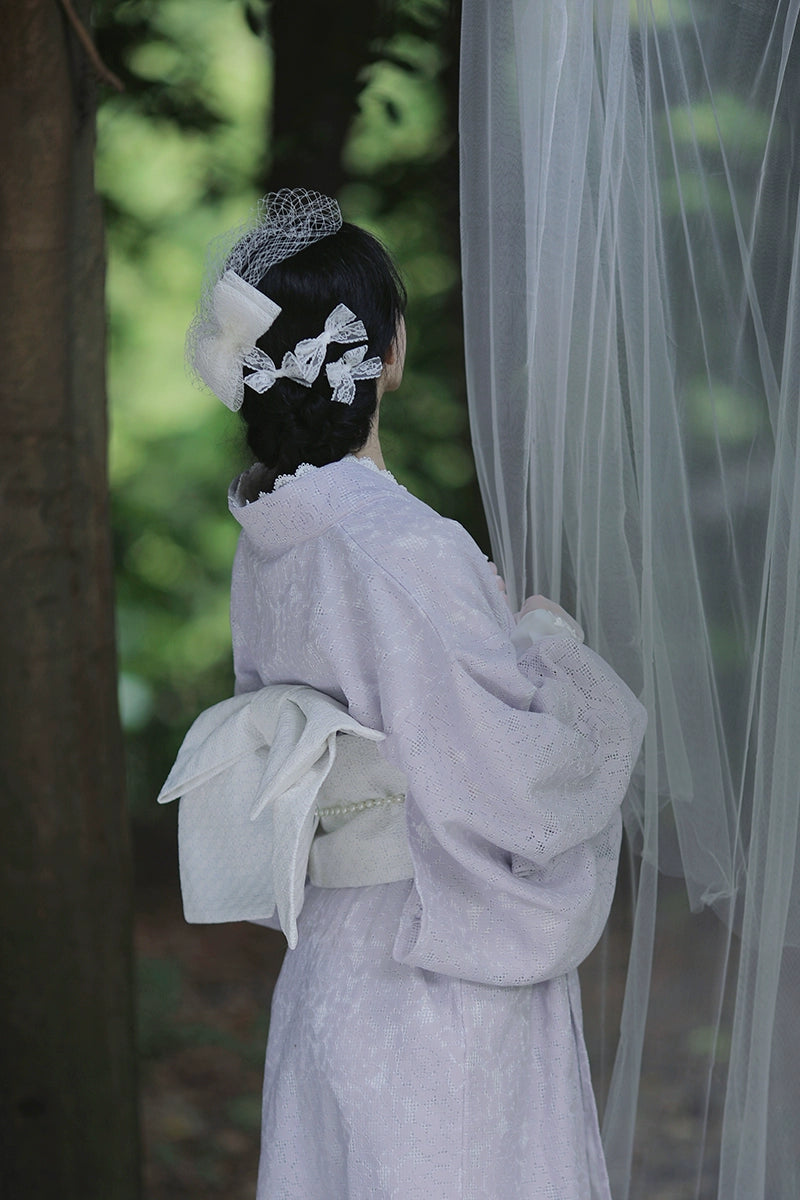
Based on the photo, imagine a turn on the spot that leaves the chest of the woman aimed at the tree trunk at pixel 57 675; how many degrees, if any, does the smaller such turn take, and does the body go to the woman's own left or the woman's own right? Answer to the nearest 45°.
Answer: approximately 90° to the woman's own left

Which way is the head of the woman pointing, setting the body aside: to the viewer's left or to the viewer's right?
to the viewer's right

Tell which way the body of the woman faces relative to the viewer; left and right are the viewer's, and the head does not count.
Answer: facing away from the viewer and to the right of the viewer
